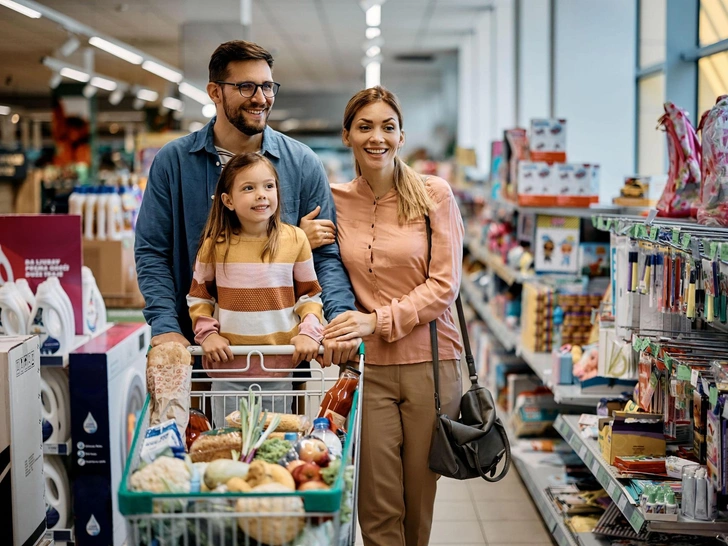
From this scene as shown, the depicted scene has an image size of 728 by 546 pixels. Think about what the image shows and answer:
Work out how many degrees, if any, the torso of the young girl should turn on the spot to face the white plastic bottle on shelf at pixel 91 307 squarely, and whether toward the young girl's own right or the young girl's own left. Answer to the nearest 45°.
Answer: approximately 135° to the young girl's own right

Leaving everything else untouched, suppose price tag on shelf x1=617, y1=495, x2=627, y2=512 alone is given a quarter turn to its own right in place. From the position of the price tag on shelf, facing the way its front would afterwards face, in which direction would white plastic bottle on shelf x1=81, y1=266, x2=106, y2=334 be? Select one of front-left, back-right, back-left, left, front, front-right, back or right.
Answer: front-left

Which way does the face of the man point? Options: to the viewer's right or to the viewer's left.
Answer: to the viewer's right

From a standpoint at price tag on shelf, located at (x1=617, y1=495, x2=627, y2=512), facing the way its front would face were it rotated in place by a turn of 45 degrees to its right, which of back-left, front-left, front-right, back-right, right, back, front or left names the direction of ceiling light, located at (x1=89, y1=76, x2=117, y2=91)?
front-right

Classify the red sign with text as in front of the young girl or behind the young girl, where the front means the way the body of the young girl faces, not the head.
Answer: behind

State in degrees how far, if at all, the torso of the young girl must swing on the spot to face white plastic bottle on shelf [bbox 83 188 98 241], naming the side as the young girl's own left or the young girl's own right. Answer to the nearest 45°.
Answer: approximately 180°

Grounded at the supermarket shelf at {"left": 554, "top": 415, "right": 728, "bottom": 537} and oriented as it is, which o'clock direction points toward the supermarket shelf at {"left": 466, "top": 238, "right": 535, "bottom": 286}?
the supermarket shelf at {"left": 466, "top": 238, "right": 535, "bottom": 286} is roughly at 4 o'clock from the supermarket shelf at {"left": 554, "top": 415, "right": 728, "bottom": 537}.

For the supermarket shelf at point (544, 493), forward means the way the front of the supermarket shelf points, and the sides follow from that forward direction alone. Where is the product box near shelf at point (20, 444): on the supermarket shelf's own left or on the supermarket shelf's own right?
on the supermarket shelf's own left

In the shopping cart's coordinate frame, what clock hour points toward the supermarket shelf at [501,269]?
The supermarket shelf is roughly at 7 o'clock from the shopping cart.

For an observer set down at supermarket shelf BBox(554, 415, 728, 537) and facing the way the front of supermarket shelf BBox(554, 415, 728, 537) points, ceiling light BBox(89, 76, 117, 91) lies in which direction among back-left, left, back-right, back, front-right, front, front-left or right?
right

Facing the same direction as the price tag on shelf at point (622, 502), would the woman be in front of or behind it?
in front

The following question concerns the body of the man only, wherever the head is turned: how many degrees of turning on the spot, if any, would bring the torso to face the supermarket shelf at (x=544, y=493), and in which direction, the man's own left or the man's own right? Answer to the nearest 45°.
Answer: approximately 135° to the man's own left

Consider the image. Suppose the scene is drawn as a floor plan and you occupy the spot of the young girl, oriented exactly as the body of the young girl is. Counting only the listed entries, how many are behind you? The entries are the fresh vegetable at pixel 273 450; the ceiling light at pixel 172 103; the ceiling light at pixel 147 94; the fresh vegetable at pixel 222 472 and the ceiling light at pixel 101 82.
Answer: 3
